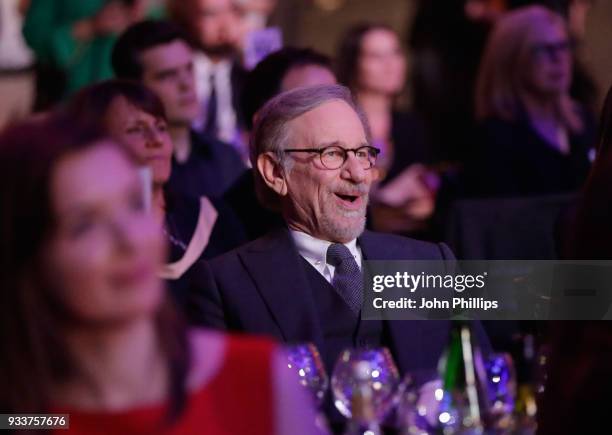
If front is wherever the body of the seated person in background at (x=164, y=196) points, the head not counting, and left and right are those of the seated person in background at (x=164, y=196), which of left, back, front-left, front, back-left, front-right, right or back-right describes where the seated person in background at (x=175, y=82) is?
back-left

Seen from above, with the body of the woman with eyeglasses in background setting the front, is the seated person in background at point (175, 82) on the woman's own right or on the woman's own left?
on the woman's own right

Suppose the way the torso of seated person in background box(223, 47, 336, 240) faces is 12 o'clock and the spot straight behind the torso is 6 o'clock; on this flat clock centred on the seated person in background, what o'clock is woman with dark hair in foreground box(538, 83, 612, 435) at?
The woman with dark hair in foreground is roughly at 1 o'clock from the seated person in background.

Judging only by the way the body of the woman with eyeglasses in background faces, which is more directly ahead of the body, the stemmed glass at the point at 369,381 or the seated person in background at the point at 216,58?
the stemmed glass

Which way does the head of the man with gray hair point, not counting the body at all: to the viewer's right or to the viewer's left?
to the viewer's right

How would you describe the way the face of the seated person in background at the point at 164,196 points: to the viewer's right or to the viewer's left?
to the viewer's right

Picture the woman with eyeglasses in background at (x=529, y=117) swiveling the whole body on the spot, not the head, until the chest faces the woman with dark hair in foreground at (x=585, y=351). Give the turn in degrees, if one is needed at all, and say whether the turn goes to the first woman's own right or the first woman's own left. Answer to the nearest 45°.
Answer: approximately 45° to the first woman's own right

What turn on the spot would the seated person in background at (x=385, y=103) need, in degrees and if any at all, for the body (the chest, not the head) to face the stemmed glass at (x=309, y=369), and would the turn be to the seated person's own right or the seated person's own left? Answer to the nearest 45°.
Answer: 0° — they already face it
